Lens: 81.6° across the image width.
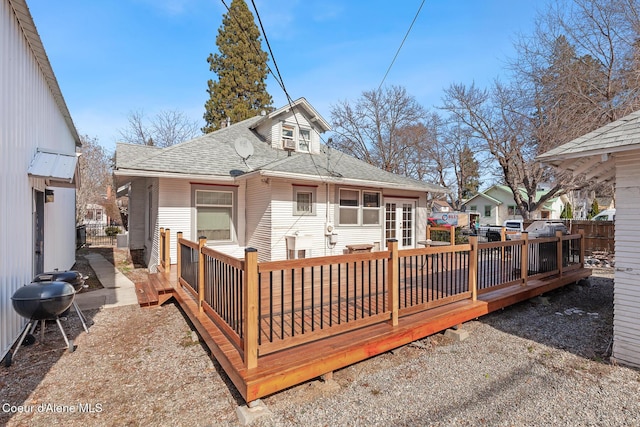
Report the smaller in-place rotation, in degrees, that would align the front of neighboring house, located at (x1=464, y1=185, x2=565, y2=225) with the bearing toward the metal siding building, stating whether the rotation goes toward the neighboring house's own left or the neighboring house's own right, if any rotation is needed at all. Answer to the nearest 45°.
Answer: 0° — it already faces it

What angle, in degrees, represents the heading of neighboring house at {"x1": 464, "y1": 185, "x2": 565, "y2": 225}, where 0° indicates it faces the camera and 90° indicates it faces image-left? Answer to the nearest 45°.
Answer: approximately 0°

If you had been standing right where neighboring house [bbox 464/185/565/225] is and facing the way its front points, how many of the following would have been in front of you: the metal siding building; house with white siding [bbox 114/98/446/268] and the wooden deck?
3
